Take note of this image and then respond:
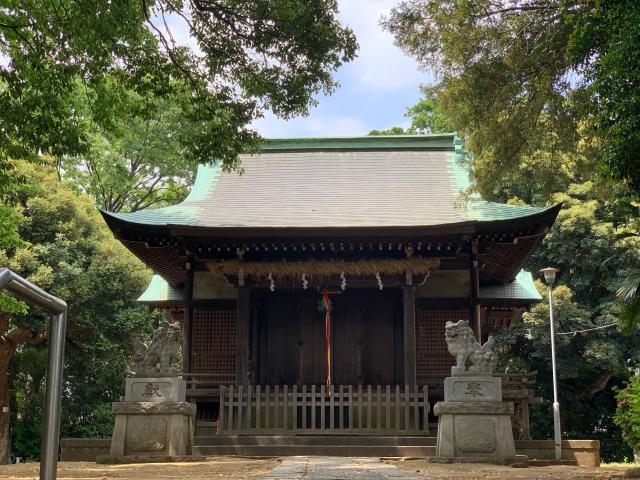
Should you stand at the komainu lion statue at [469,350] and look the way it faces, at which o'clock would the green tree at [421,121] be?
The green tree is roughly at 3 o'clock from the komainu lion statue.

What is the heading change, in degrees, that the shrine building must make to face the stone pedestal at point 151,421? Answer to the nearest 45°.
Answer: approximately 45° to its right

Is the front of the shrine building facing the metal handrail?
yes

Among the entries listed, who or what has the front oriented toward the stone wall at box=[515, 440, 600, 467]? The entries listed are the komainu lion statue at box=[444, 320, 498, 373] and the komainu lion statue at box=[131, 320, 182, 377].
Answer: the komainu lion statue at box=[131, 320, 182, 377]

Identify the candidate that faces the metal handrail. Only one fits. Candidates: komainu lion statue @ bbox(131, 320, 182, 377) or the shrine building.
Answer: the shrine building

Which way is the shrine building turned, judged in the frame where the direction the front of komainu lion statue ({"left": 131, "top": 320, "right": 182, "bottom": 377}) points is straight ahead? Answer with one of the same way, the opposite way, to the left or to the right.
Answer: to the right

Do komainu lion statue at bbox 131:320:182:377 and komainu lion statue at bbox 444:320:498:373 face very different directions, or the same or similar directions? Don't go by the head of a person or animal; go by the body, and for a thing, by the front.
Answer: very different directions

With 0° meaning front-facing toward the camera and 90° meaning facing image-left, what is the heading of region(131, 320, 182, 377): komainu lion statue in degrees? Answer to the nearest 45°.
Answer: approximately 270°

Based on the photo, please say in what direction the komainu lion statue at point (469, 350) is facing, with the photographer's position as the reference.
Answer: facing to the left of the viewer
